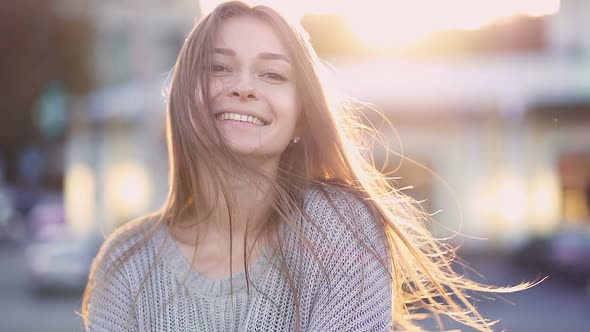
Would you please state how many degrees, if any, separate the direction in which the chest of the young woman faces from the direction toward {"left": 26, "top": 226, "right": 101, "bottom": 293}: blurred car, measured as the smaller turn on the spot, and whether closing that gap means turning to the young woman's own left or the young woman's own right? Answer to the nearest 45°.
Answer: approximately 180°

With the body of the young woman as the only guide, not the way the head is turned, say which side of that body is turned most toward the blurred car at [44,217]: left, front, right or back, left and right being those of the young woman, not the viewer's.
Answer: back

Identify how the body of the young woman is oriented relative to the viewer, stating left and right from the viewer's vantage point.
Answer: facing the viewer

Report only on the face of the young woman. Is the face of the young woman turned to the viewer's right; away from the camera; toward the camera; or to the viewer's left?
toward the camera

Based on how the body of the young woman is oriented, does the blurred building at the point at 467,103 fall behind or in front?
behind

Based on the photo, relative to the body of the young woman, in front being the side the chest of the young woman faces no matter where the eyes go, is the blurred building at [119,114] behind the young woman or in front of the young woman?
behind
